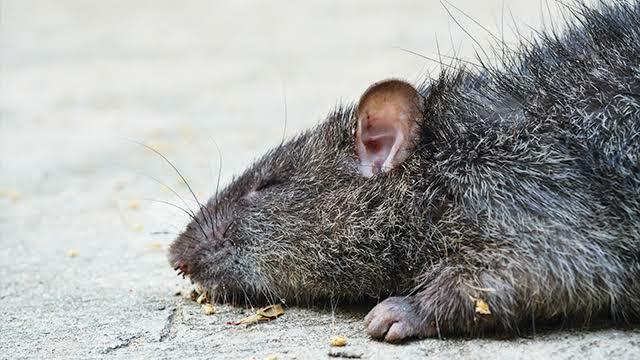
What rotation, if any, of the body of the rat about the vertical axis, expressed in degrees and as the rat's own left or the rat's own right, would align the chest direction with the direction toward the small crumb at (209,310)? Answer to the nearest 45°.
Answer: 0° — it already faces it

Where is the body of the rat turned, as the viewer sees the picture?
to the viewer's left

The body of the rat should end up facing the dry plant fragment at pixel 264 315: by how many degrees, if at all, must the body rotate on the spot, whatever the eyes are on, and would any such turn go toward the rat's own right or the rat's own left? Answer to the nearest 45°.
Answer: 0° — it already faces it

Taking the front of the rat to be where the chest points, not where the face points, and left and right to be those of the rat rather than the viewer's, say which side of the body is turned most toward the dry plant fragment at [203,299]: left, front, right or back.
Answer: front

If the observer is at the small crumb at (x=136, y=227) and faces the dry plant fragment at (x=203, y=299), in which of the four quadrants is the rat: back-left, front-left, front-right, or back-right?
front-left
